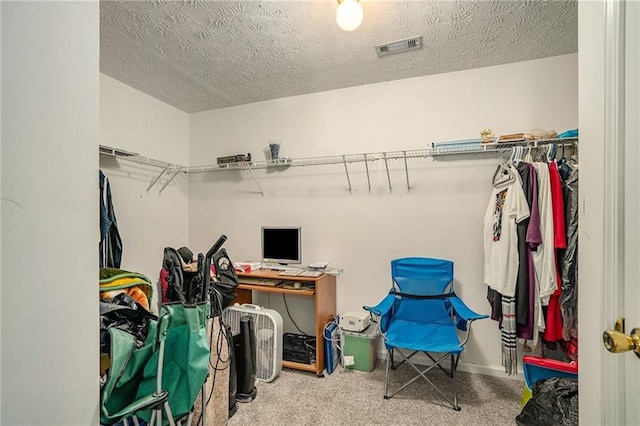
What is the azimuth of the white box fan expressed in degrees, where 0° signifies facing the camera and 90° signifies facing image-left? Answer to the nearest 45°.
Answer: approximately 45°

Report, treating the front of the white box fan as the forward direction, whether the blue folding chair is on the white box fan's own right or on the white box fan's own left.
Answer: on the white box fan's own left

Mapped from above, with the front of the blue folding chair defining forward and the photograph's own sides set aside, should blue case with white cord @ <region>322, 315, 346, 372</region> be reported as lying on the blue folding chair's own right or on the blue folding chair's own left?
on the blue folding chair's own right

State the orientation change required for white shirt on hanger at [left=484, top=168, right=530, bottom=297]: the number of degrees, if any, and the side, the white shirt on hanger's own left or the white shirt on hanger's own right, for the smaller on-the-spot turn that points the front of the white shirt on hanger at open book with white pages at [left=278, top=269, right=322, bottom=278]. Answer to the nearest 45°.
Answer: approximately 45° to the white shirt on hanger's own right

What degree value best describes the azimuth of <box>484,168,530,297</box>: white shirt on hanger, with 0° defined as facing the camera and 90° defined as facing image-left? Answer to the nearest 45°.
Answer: approximately 45°

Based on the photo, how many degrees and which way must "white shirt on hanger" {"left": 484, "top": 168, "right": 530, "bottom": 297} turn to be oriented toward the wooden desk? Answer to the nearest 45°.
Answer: approximately 45° to its right

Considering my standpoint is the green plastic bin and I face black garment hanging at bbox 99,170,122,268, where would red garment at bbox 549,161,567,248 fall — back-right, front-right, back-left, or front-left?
back-left
